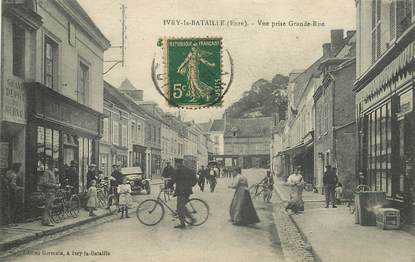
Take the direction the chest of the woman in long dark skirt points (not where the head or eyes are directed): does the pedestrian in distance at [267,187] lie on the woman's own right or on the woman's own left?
on the woman's own right
